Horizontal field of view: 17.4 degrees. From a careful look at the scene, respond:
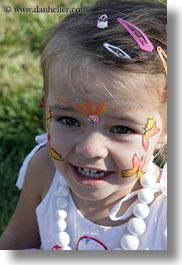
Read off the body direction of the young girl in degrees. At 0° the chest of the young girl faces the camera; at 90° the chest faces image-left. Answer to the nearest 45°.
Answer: approximately 0°
